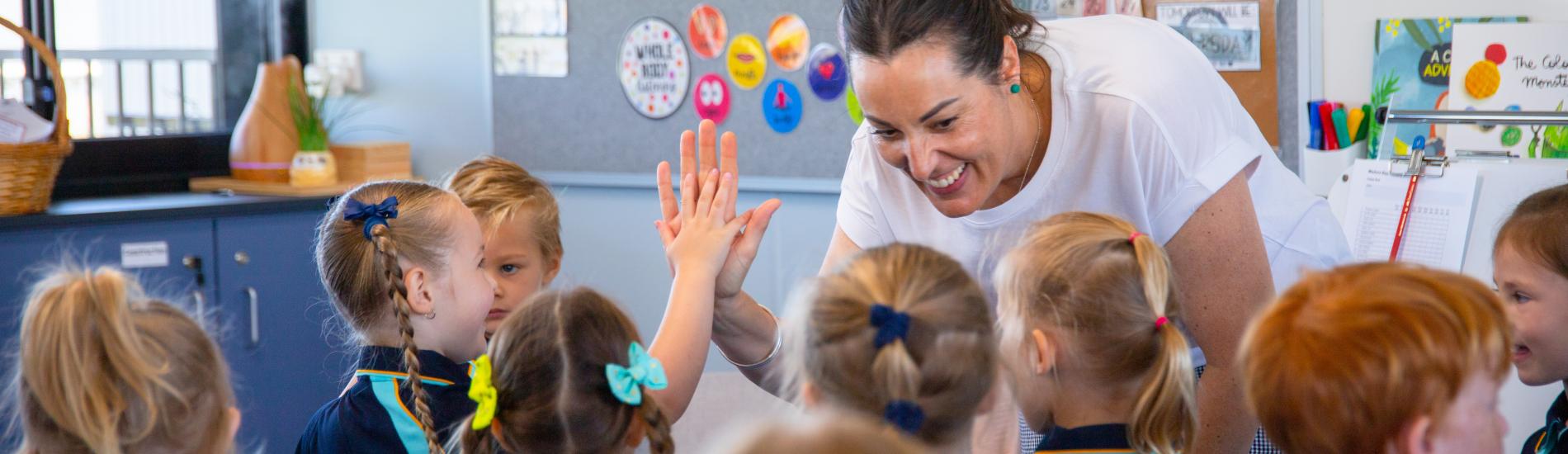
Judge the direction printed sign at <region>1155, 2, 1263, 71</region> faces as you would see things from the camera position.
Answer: facing the viewer

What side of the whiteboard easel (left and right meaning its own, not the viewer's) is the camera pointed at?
front

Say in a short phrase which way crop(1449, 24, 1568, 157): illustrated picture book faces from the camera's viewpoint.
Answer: facing the viewer

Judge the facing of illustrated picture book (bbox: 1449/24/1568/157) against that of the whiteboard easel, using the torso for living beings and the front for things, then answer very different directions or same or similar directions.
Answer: same or similar directions

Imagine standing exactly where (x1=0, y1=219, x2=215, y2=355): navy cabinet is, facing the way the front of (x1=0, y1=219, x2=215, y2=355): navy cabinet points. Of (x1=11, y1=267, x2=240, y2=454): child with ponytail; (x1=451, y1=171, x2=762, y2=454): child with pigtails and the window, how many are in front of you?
2

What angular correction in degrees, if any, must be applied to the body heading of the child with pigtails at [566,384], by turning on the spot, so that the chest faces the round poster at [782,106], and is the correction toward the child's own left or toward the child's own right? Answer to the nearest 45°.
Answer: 0° — they already face it

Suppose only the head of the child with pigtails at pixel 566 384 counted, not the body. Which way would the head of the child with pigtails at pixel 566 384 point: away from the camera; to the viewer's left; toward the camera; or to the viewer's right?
away from the camera

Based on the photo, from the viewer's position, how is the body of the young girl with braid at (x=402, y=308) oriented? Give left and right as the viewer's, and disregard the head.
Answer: facing away from the viewer and to the right of the viewer

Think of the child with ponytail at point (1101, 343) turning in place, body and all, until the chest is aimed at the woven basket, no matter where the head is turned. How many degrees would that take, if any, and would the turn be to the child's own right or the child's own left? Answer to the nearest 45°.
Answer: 0° — they already face it

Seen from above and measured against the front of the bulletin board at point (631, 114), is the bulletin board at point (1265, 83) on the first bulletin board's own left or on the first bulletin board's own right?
on the first bulletin board's own left

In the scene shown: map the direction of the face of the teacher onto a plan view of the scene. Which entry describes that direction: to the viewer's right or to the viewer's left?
to the viewer's left

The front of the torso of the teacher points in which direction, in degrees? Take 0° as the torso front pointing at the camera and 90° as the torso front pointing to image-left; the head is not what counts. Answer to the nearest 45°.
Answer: approximately 45°

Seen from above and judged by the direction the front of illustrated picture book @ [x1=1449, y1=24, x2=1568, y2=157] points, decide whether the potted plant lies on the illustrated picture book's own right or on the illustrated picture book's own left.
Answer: on the illustrated picture book's own right
